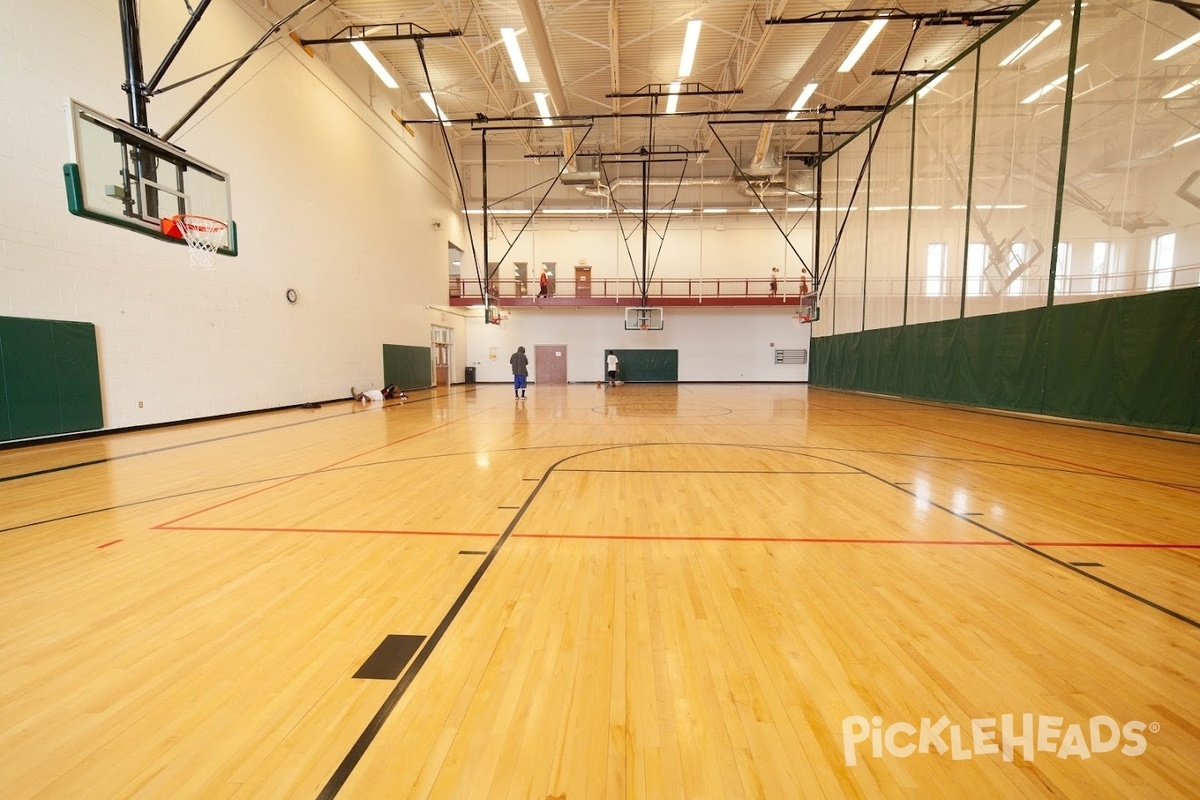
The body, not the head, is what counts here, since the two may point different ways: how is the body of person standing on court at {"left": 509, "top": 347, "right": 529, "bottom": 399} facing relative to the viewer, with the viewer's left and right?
facing away from the viewer

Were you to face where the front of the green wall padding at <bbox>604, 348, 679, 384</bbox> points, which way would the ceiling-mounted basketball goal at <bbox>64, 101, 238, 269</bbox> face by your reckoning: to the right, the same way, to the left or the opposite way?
to the left

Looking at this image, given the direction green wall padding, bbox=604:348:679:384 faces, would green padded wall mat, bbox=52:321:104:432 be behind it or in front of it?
in front

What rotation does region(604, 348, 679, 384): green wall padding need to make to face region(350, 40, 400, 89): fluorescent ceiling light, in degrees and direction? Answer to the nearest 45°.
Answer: approximately 45° to its right

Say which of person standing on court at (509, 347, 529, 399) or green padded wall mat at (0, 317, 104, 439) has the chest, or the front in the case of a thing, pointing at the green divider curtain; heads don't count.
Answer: the green padded wall mat

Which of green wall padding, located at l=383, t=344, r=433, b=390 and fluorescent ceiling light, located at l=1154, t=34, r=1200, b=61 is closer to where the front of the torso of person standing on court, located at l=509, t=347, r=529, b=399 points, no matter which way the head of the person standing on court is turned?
the green wall padding

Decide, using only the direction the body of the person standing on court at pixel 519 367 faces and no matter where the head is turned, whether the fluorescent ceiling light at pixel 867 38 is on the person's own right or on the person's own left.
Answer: on the person's own right

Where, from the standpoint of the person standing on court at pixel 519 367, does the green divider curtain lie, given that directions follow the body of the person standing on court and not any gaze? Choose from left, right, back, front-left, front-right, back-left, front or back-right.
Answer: back-right

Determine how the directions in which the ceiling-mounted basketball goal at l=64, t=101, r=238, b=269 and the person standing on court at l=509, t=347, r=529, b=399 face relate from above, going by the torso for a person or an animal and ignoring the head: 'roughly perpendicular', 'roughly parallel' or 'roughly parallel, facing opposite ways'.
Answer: roughly perpendicular

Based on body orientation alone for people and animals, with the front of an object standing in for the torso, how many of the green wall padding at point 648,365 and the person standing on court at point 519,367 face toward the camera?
1

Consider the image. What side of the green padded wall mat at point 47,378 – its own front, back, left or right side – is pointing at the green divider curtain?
front

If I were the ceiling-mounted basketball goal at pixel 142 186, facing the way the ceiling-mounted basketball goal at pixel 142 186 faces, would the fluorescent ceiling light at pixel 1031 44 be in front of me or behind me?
in front

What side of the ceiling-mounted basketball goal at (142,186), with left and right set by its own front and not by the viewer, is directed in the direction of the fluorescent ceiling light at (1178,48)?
front
